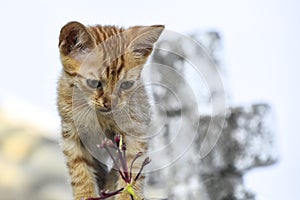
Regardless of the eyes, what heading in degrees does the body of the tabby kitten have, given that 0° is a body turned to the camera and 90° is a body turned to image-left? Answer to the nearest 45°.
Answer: approximately 0°
